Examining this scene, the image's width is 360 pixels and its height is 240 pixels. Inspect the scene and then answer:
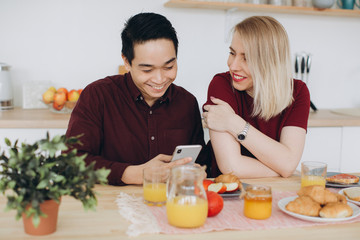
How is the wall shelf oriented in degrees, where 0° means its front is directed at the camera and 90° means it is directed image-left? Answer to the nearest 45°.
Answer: approximately 0°

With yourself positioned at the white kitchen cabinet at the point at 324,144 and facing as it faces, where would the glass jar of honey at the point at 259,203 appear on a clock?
The glass jar of honey is roughly at 12 o'clock from the white kitchen cabinet.

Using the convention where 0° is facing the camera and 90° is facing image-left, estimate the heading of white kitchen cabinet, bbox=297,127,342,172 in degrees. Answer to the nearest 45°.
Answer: approximately 0°

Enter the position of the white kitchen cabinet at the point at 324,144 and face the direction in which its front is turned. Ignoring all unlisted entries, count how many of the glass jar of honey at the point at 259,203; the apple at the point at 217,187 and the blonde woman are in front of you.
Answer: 3

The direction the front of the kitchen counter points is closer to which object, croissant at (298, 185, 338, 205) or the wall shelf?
the croissant

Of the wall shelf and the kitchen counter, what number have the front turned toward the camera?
2
